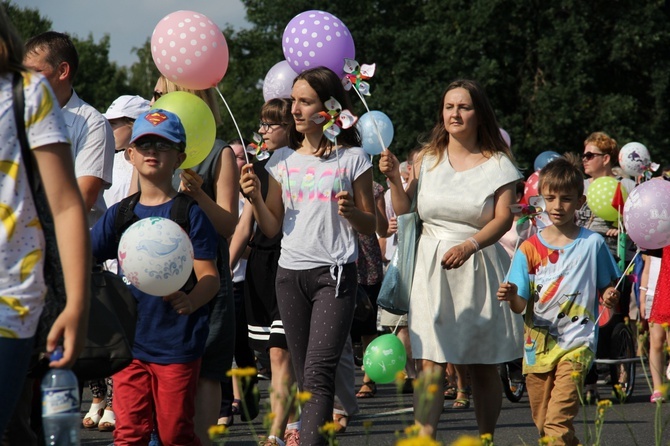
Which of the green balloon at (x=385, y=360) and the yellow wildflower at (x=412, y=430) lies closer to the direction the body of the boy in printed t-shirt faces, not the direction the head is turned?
the yellow wildflower

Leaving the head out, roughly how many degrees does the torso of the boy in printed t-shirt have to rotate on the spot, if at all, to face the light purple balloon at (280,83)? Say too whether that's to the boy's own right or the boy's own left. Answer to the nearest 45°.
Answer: approximately 135° to the boy's own right

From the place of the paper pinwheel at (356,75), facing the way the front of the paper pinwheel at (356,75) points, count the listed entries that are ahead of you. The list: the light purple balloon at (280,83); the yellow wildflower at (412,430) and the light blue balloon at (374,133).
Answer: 1

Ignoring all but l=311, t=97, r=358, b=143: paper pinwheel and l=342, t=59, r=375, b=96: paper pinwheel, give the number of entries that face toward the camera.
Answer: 2

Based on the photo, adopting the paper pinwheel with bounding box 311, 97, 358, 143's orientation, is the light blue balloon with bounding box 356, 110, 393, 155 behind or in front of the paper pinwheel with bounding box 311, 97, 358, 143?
behind

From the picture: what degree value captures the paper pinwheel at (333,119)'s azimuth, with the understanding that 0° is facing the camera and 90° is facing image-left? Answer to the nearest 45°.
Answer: approximately 0°

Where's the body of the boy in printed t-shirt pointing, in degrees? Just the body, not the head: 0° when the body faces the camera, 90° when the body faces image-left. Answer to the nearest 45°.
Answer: approximately 0°
